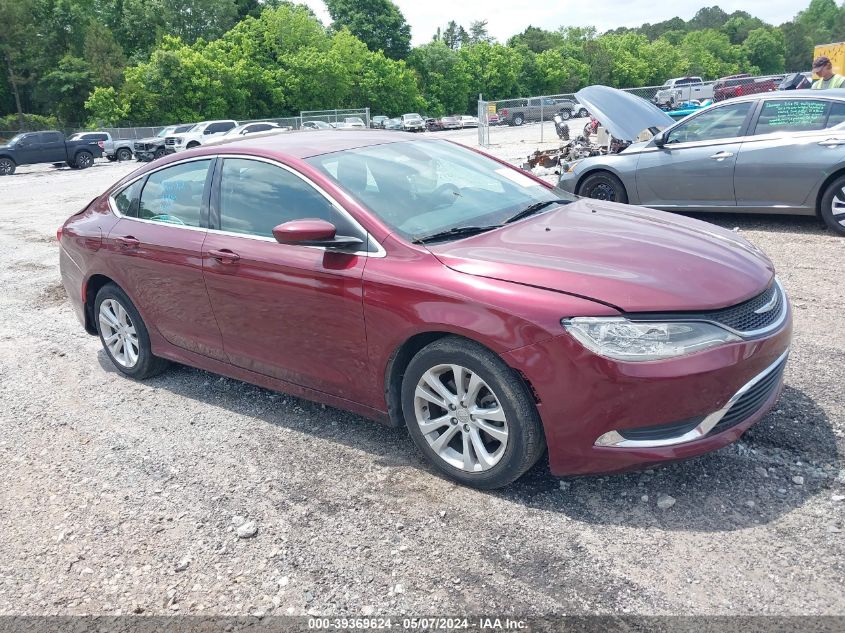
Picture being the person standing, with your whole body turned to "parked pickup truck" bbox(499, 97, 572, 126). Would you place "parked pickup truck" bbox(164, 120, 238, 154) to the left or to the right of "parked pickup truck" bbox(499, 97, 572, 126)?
left

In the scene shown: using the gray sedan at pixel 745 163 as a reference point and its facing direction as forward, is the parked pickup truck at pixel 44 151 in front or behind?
in front

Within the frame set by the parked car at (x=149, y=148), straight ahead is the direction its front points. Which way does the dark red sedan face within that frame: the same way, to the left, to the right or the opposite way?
to the left

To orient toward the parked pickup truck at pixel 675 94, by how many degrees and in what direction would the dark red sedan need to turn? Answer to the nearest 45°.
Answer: approximately 135° to its left

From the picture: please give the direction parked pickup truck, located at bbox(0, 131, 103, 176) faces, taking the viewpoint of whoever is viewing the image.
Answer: facing to the left of the viewer

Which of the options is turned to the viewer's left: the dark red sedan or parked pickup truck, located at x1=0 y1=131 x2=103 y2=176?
the parked pickup truck

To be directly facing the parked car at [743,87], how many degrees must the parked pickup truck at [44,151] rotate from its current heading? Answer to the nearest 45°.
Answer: approximately 135° to its left

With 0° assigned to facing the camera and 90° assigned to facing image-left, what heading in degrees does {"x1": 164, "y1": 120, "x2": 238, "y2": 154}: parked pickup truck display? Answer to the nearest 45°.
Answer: approximately 45°

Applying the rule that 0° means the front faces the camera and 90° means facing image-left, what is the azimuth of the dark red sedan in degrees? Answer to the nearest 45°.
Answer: approximately 315°

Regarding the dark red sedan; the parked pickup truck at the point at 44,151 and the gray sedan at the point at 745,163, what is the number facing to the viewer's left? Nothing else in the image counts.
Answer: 2

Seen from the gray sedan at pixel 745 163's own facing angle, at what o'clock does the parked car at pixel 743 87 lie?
The parked car is roughly at 3 o'clock from the gray sedan.

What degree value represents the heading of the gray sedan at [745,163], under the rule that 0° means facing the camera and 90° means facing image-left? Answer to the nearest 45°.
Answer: approximately 90°

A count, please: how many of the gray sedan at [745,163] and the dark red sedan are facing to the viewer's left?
1

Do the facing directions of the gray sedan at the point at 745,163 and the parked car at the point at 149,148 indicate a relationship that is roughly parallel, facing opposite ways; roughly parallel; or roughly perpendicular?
roughly perpendicular
